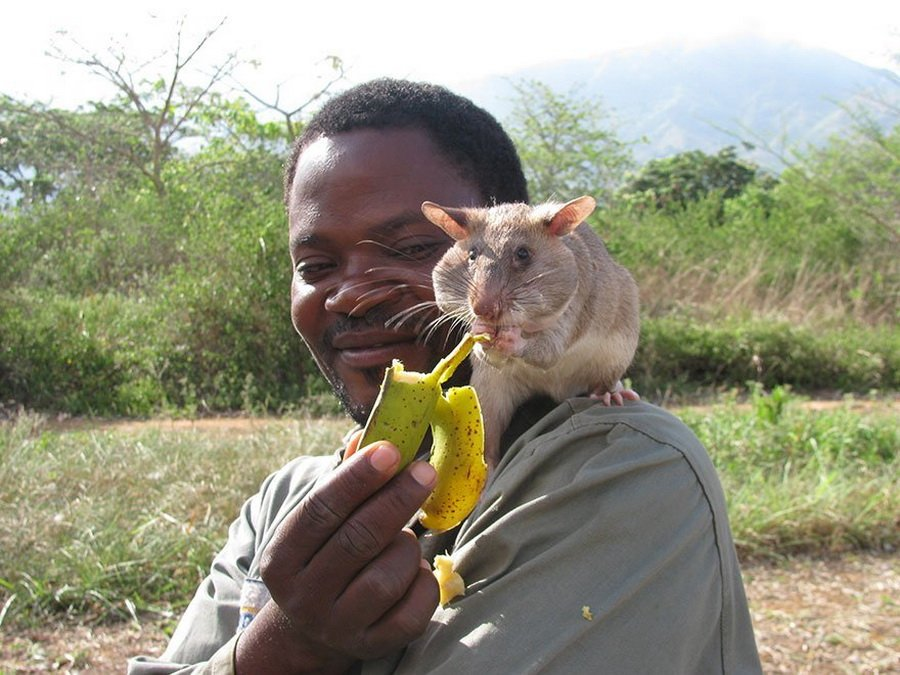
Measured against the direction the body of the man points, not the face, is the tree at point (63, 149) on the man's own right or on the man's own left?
on the man's own right

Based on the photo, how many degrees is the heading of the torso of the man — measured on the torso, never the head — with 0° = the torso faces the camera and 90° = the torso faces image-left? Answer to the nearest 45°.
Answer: approximately 45°
